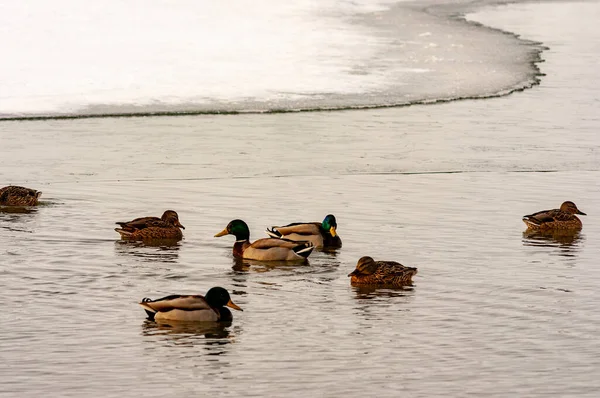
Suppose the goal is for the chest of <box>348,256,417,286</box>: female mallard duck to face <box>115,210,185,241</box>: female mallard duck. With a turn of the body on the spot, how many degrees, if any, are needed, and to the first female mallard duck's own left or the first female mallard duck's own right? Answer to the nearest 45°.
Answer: approximately 45° to the first female mallard duck's own right

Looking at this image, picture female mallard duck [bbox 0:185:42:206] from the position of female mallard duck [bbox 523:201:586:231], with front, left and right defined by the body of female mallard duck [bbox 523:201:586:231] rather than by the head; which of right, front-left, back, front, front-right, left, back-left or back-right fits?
back

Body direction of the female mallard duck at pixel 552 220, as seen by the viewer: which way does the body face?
to the viewer's right

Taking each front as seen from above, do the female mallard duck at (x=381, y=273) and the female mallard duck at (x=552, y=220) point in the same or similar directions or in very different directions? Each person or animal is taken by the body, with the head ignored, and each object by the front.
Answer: very different directions

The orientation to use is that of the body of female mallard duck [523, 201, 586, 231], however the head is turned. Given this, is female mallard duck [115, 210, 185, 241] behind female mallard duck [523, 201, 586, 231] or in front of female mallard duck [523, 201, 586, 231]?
behind

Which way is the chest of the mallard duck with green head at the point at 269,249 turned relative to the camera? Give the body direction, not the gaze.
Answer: to the viewer's left

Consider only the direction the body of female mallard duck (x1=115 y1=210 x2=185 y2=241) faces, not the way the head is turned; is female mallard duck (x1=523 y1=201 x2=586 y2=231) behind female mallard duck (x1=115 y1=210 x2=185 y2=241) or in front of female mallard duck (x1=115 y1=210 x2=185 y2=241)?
in front

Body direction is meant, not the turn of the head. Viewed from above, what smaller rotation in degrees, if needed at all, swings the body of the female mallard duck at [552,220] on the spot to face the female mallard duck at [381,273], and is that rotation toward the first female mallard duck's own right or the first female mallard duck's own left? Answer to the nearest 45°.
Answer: approximately 135° to the first female mallard duck's own right

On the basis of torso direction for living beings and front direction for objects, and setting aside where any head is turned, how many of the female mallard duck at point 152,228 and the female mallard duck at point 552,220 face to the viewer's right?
2

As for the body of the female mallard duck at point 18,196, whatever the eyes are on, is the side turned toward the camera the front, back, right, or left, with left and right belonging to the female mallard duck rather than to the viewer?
left

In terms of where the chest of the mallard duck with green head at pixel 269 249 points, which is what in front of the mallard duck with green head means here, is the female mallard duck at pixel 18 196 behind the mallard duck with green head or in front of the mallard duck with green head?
in front
